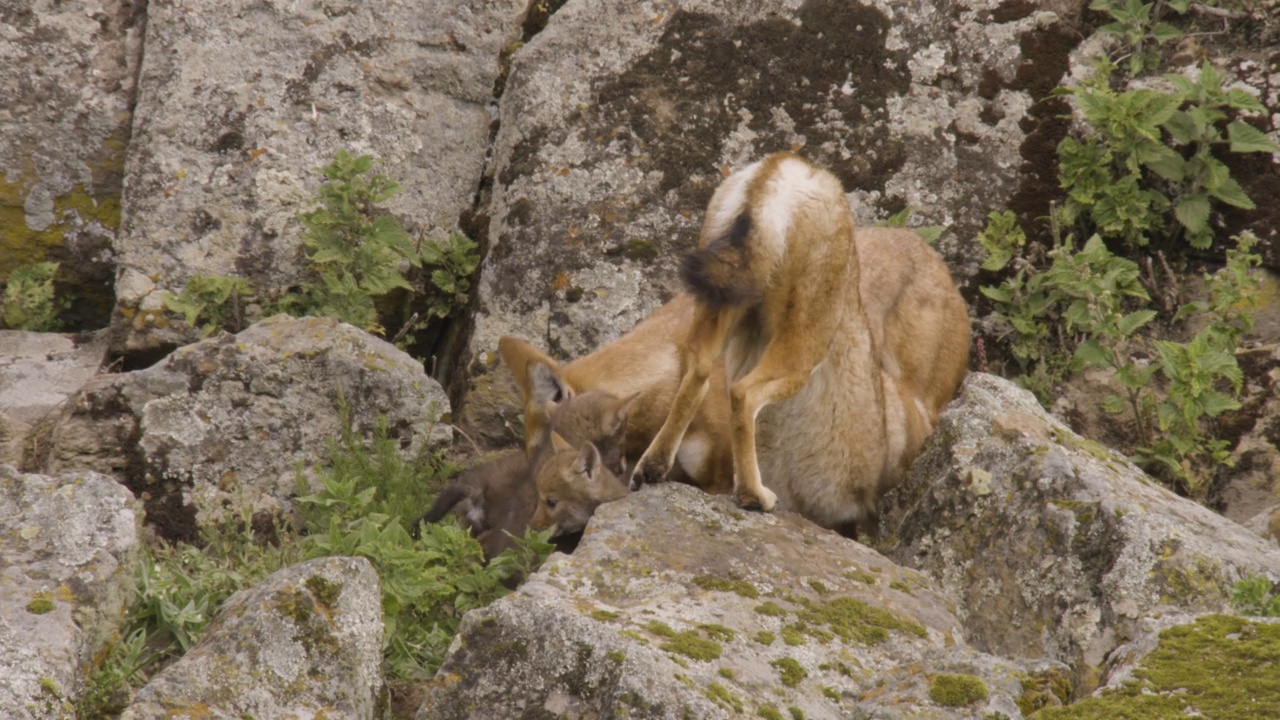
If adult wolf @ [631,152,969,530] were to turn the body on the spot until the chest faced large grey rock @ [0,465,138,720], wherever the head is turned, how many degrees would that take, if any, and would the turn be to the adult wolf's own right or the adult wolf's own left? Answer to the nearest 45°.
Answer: approximately 180°

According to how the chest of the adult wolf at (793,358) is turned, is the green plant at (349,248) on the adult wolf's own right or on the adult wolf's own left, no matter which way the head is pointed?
on the adult wolf's own left

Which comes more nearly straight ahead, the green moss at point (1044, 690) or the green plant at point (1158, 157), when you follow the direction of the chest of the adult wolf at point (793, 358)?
the green plant

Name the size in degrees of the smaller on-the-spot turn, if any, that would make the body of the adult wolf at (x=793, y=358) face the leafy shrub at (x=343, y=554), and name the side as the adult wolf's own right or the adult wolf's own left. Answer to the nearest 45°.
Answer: approximately 180°

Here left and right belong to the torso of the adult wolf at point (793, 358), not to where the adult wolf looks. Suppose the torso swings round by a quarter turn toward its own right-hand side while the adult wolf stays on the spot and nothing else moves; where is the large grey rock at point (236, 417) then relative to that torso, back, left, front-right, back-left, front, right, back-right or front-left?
back-right

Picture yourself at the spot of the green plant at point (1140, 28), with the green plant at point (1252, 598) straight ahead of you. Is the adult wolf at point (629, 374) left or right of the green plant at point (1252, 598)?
right

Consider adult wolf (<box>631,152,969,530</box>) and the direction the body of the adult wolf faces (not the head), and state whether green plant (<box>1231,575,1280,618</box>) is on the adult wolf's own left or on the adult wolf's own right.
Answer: on the adult wolf's own right
